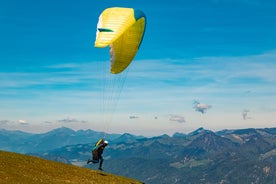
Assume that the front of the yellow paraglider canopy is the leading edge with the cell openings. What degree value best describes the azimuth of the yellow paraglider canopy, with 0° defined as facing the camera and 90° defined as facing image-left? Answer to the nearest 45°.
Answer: approximately 270°
